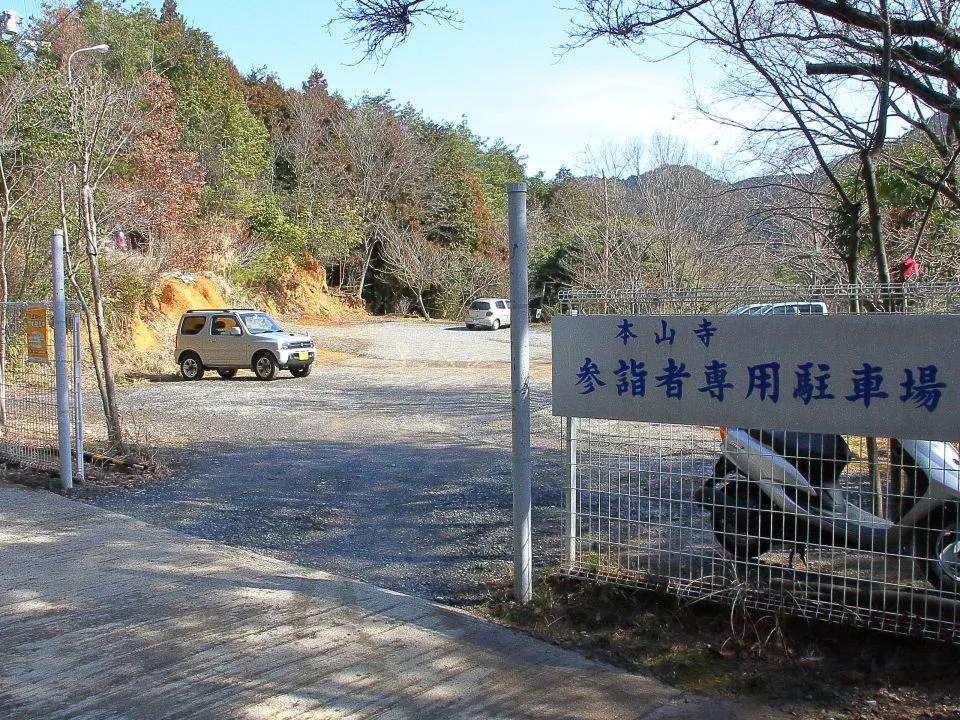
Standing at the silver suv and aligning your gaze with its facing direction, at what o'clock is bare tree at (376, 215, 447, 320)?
The bare tree is roughly at 8 o'clock from the silver suv.

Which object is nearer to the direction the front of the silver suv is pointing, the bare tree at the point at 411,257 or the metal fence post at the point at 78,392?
the metal fence post

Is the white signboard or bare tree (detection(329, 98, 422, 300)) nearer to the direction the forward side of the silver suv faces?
the white signboard

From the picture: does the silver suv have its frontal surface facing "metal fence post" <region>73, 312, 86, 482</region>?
no

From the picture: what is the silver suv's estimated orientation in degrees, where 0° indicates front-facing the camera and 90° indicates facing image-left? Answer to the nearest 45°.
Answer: approximately 315°

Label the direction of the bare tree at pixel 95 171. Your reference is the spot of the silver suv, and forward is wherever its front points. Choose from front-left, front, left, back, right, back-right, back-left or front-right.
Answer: front-right

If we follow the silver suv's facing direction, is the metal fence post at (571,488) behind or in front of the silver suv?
in front

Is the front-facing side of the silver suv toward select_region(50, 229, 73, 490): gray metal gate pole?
no

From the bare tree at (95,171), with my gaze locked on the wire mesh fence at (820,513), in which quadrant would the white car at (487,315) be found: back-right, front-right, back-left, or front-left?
back-left

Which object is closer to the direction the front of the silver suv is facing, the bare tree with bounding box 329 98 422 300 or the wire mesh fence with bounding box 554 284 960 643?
the wire mesh fence

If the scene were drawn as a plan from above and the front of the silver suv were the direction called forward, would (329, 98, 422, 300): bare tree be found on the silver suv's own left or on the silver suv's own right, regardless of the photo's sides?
on the silver suv's own left

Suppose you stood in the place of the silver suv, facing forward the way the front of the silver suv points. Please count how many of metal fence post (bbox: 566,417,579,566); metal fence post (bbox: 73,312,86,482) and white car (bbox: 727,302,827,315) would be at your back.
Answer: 0

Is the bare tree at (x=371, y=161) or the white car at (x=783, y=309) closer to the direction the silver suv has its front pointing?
the white car

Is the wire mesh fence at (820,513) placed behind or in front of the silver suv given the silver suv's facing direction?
in front
